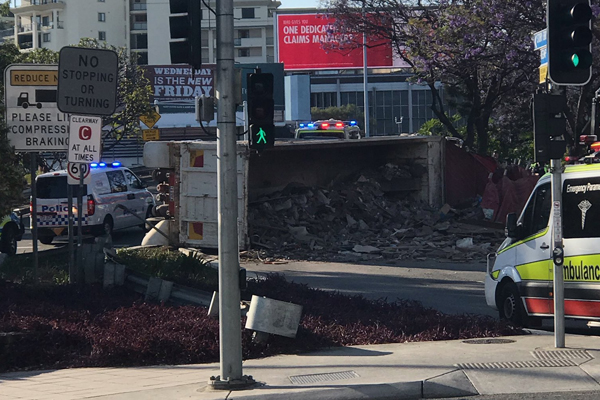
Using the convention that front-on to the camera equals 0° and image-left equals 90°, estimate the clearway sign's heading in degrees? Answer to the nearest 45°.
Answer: approximately 0°

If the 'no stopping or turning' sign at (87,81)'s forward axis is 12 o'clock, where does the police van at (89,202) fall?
The police van is roughly at 6 o'clock from the 'no stopping or turning' sign.

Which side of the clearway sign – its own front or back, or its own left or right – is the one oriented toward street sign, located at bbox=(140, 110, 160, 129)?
back
